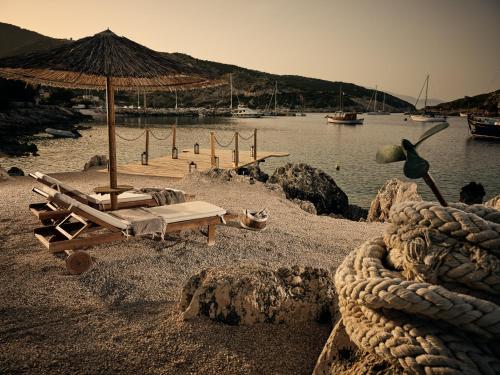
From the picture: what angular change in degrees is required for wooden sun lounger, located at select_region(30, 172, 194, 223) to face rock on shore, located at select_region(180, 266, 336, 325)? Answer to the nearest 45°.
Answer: approximately 90° to its right

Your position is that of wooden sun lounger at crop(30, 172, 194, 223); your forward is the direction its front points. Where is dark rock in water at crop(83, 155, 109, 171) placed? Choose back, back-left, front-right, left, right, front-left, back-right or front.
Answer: left

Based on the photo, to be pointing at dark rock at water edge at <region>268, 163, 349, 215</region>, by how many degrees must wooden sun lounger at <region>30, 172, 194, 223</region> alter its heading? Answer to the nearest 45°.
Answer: approximately 45° to its left

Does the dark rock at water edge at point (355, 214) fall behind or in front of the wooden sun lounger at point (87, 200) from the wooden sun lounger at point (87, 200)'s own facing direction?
in front

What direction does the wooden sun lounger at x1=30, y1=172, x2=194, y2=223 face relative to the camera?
to the viewer's right

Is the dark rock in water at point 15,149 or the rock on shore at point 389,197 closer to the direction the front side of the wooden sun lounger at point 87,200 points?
the rock on shore

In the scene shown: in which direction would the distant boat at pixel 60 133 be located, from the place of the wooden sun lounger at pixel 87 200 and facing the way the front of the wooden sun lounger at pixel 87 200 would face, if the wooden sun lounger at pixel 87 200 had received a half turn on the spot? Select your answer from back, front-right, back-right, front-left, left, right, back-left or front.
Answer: right

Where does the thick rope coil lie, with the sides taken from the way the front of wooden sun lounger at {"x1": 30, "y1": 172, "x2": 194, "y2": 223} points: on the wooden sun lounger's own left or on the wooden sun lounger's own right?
on the wooden sun lounger's own right
